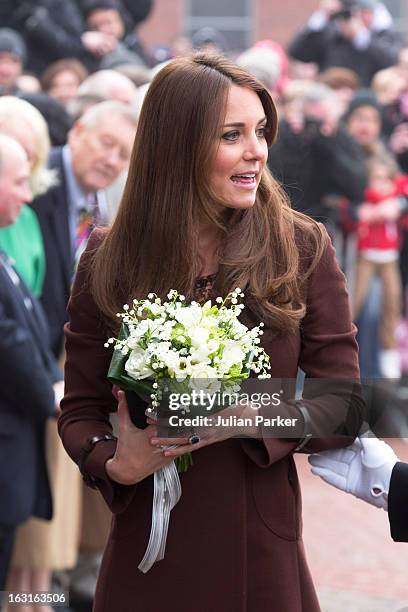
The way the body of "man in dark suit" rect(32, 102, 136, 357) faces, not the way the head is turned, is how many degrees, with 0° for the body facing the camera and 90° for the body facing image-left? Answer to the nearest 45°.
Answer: approximately 315°

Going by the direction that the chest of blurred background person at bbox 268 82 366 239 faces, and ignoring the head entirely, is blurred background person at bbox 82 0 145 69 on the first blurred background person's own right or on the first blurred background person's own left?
on the first blurred background person's own right

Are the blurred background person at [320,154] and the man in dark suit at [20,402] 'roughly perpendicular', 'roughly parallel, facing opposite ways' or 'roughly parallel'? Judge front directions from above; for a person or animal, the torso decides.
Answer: roughly perpendicular

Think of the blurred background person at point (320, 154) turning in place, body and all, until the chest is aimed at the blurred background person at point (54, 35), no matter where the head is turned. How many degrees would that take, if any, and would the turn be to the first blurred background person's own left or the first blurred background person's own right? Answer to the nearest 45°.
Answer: approximately 135° to the first blurred background person's own right

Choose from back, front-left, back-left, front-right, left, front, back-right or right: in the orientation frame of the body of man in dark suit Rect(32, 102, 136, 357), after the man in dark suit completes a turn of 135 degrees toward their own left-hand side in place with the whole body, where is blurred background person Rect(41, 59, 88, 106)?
front

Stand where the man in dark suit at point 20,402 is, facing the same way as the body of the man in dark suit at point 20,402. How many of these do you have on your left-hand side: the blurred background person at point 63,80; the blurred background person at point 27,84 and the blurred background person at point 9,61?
3

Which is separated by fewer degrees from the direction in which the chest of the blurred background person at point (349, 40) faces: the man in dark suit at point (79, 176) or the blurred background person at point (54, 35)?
the man in dark suit

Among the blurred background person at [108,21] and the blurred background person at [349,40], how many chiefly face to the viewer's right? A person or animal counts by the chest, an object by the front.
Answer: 0

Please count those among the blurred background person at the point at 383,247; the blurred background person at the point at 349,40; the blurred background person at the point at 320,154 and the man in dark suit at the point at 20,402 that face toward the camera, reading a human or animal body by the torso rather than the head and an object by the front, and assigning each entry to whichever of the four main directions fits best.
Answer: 3

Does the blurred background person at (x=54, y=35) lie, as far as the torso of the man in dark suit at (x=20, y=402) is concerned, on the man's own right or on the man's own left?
on the man's own left

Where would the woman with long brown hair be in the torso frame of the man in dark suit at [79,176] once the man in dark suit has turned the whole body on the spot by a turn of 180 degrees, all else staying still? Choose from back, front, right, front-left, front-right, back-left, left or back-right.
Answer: back-left

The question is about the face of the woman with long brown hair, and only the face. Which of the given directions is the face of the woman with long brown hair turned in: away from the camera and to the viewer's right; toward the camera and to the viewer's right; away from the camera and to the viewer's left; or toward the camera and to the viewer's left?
toward the camera and to the viewer's right

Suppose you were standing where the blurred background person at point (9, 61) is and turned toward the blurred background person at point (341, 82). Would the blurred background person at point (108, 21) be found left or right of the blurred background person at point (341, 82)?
left
